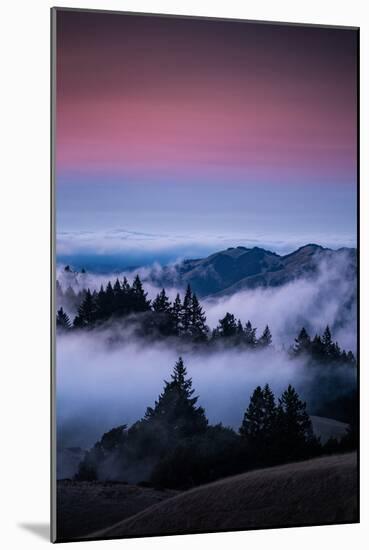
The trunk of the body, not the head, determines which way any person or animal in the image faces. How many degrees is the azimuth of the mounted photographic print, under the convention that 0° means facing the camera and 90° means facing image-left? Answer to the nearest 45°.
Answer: approximately 315°
